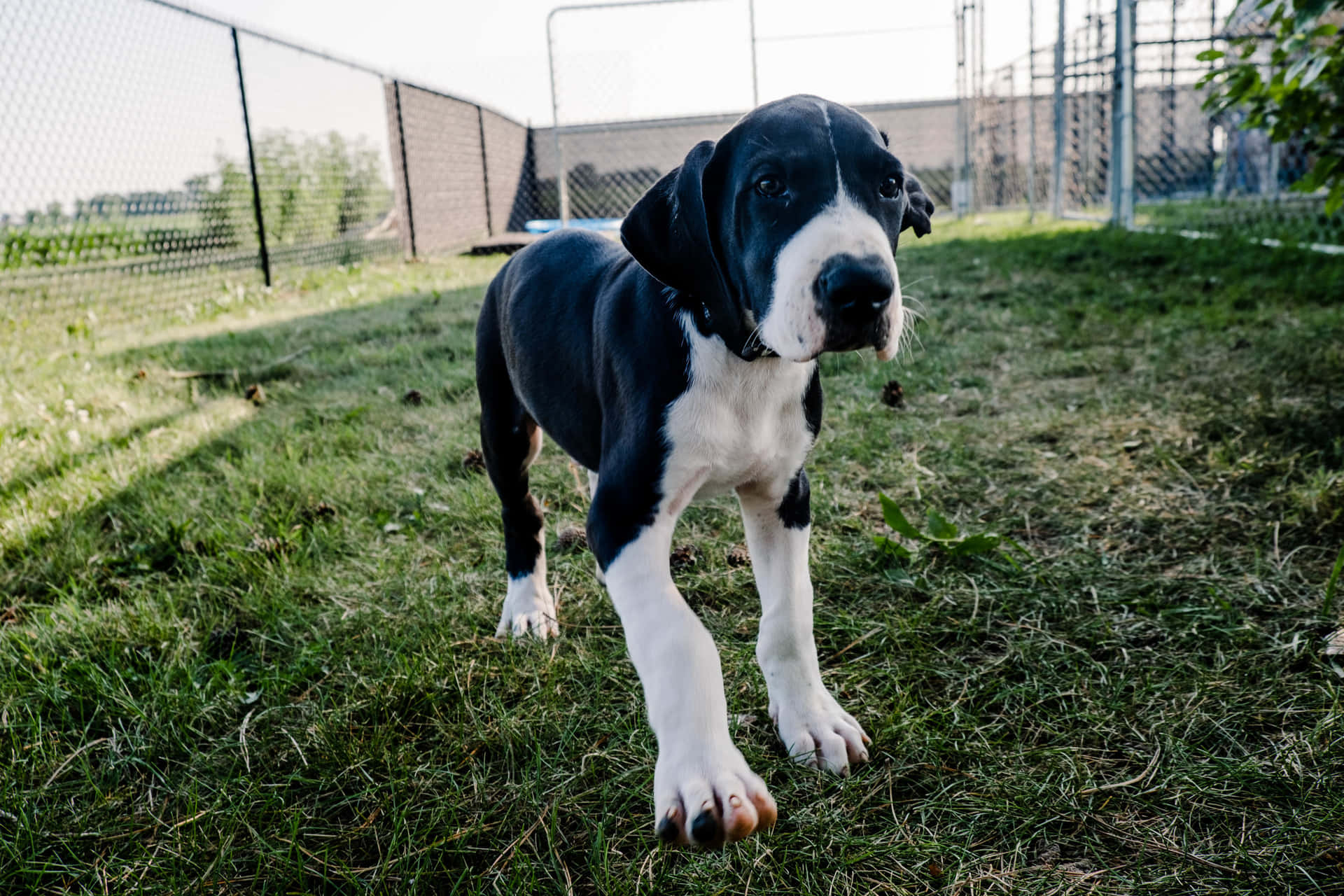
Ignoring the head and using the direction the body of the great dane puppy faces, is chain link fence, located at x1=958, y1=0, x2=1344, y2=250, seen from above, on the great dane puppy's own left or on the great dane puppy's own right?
on the great dane puppy's own left

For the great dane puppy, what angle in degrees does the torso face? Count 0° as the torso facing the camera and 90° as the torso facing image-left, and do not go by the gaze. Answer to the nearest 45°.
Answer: approximately 315°
